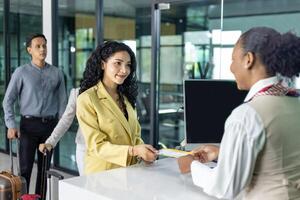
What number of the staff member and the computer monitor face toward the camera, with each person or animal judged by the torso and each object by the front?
1

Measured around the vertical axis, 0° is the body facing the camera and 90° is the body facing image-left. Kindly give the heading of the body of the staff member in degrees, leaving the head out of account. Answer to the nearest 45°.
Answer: approximately 135°

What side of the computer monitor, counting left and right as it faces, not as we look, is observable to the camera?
front

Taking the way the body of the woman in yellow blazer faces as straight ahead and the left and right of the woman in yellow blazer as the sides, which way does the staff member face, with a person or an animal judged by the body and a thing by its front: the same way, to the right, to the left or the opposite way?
the opposite way

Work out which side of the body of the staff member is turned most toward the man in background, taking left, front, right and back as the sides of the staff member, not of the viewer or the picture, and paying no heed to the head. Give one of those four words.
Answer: front

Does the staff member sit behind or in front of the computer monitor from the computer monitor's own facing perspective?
in front

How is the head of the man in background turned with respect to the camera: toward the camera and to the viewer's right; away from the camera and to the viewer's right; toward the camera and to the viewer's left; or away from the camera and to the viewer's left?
toward the camera and to the viewer's right

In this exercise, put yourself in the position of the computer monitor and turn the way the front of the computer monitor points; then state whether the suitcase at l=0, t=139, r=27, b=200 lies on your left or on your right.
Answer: on your right

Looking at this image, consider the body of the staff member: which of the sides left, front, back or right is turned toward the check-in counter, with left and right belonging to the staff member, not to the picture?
front

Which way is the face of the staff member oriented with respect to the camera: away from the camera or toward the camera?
away from the camera
